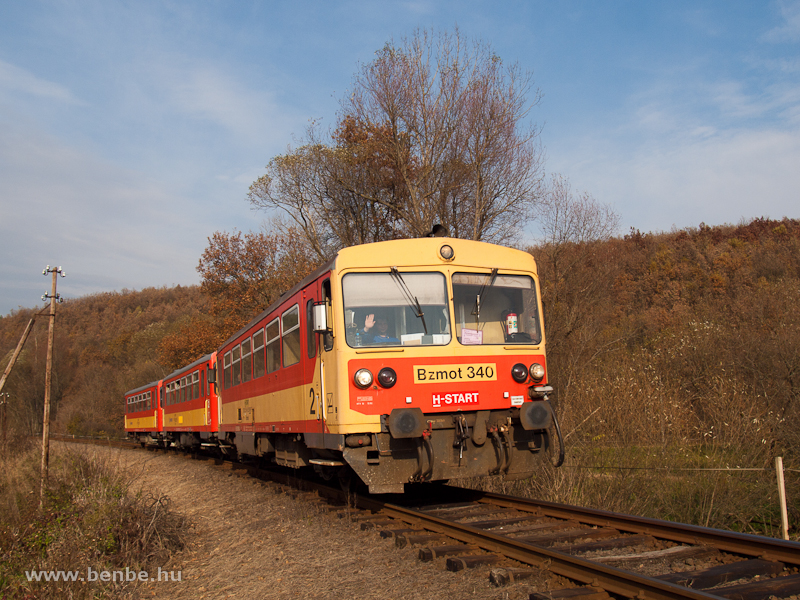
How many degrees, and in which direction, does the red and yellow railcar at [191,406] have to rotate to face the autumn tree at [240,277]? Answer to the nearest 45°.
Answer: approximately 135° to its left

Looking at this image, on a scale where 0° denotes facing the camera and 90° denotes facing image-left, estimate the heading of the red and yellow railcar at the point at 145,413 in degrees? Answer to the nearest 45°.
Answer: approximately 315°

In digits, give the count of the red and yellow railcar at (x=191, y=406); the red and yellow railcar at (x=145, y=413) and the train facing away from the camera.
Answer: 0

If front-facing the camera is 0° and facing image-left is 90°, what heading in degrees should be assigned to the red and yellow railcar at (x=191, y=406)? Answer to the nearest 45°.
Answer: approximately 315°

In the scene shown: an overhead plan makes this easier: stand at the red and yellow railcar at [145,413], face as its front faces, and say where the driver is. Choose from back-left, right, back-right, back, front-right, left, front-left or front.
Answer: front-right

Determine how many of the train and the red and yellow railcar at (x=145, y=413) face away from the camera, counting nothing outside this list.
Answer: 0

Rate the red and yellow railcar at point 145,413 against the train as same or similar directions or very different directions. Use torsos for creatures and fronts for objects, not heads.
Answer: same or similar directions

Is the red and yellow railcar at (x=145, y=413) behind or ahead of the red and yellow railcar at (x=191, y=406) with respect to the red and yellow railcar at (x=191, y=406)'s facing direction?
behind

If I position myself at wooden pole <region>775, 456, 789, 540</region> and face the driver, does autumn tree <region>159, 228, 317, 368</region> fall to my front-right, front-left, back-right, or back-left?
front-right

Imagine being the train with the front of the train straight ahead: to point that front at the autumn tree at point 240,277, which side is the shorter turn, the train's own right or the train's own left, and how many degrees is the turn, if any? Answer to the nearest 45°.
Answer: approximately 135° to the train's own left

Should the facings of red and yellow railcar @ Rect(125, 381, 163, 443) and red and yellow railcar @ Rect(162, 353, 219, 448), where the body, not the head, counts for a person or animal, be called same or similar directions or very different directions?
same or similar directions

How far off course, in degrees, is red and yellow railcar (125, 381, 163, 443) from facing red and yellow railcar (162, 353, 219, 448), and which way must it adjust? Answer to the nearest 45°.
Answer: approximately 45° to its right

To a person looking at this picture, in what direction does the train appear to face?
facing the viewer and to the right of the viewer
